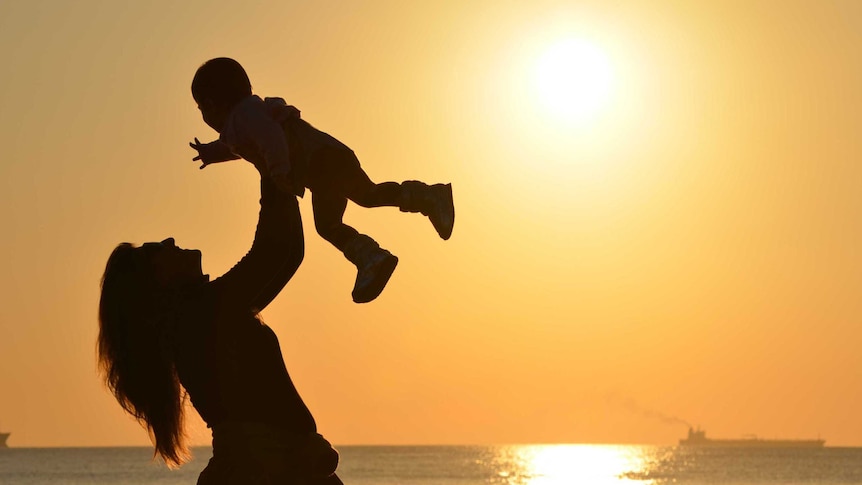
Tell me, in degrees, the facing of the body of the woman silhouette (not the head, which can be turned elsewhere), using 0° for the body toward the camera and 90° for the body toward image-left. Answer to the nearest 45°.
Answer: approximately 270°
